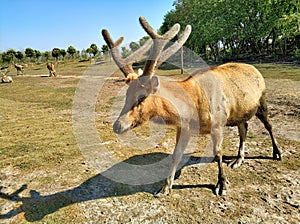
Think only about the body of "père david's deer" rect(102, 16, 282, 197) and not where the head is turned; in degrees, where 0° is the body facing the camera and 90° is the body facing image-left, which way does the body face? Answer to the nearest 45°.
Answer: approximately 45°

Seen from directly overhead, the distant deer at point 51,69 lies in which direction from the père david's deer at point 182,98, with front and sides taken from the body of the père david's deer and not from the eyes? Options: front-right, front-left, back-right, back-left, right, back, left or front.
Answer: right
